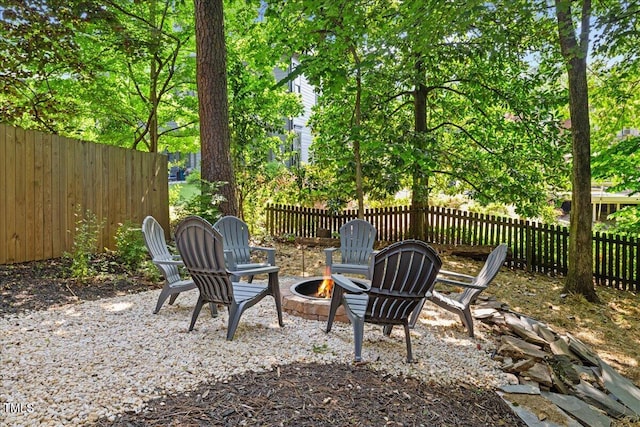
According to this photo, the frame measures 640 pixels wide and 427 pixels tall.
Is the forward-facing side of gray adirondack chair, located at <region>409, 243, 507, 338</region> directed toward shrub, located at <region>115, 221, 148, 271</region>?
yes

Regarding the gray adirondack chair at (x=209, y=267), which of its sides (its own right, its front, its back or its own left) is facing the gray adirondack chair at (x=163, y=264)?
left

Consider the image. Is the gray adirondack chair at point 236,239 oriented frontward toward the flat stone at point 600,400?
yes

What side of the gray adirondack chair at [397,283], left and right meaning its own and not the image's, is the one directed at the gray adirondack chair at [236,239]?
front

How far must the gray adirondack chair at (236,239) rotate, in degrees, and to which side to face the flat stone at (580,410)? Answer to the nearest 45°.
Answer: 0° — it already faces it

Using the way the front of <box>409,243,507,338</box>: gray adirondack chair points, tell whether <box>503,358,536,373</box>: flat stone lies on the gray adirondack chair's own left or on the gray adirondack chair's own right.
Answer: on the gray adirondack chair's own left

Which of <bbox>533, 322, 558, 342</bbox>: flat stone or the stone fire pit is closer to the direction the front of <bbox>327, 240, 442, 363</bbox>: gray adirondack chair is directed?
the stone fire pit

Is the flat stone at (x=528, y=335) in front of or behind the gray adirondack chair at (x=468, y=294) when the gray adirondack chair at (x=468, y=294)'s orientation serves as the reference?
behind

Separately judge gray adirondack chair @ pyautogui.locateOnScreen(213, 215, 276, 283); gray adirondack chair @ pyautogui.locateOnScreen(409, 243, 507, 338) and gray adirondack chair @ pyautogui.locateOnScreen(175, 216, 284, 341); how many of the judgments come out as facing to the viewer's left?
1

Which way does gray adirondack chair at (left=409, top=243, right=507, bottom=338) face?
to the viewer's left

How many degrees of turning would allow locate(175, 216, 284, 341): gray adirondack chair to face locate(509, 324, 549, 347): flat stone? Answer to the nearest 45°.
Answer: approximately 45° to its right

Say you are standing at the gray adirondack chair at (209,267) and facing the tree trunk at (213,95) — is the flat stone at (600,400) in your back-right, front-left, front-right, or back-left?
back-right

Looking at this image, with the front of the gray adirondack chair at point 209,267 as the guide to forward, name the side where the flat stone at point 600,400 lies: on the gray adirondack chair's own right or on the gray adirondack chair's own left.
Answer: on the gray adirondack chair's own right

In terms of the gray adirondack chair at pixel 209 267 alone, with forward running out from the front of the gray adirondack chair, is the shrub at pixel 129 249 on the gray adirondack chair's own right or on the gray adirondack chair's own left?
on the gray adirondack chair's own left

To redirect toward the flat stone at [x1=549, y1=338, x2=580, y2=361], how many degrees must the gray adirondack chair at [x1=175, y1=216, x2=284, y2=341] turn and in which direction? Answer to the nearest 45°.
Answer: approximately 45° to its right

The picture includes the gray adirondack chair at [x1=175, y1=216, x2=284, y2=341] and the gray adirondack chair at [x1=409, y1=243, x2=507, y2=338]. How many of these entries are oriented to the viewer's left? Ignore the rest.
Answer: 1

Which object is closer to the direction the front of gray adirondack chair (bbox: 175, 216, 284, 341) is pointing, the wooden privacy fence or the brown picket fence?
the brown picket fence
